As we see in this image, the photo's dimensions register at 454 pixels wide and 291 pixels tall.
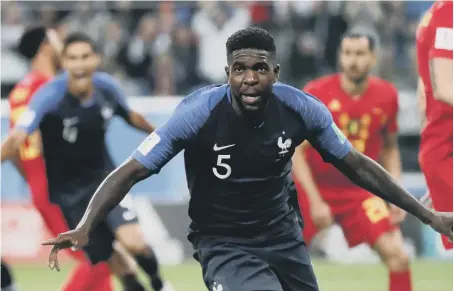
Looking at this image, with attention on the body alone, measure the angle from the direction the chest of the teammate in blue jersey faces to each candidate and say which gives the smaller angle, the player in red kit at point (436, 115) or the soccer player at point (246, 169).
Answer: the soccer player

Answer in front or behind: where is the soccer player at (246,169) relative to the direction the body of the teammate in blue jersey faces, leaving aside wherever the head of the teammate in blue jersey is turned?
in front

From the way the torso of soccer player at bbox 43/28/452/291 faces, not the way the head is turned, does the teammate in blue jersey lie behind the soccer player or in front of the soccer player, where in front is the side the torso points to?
behind

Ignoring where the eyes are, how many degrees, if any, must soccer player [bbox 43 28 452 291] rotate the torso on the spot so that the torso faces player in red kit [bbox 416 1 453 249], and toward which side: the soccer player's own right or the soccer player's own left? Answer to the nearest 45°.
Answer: approximately 135° to the soccer player's own left

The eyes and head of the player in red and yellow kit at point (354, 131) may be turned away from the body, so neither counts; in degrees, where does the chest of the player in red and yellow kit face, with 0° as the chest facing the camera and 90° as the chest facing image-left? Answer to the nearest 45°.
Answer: approximately 0°
